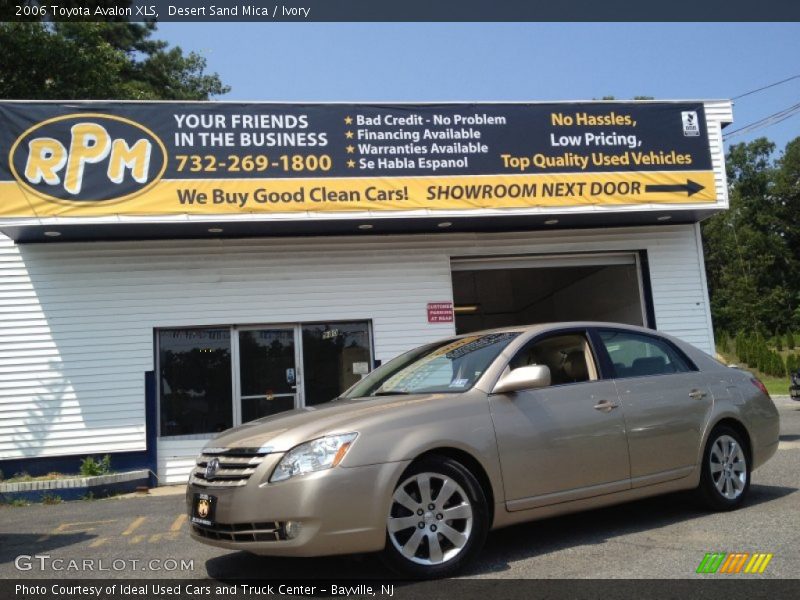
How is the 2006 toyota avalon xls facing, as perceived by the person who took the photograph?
facing the viewer and to the left of the viewer

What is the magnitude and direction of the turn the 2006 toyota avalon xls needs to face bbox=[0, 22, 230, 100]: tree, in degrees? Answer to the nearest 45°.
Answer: approximately 90° to its right

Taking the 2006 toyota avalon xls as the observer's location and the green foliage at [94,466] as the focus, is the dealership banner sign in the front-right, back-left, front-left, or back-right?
front-right

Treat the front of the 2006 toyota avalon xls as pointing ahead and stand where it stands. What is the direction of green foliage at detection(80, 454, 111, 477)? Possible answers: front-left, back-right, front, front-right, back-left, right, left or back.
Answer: right

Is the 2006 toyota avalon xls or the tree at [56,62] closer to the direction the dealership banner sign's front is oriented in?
the 2006 toyota avalon xls

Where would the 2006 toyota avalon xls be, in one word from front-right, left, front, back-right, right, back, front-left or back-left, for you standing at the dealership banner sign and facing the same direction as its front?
front

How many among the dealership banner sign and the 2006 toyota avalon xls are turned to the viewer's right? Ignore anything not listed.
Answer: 0

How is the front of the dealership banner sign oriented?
toward the camera

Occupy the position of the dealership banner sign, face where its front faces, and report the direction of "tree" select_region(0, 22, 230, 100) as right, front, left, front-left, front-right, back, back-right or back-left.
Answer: back-right
